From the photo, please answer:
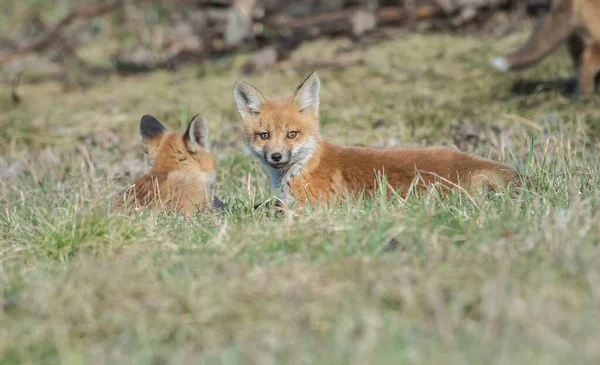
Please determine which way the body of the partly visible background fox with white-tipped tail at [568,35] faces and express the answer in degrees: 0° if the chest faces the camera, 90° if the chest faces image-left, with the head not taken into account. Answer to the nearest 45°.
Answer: approximately 270°
